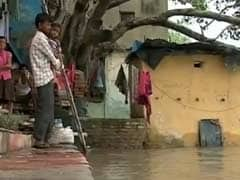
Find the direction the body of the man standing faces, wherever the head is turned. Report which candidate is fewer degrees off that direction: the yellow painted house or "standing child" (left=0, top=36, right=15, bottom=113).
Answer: the yellow painted house

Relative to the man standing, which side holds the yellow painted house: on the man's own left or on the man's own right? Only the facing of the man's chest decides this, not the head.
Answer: on the man's own left

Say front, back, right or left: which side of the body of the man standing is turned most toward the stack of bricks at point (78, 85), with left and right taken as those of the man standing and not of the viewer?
left

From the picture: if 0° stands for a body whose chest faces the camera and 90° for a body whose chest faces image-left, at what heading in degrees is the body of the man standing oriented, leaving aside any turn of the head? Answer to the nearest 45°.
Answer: approximately 270°
